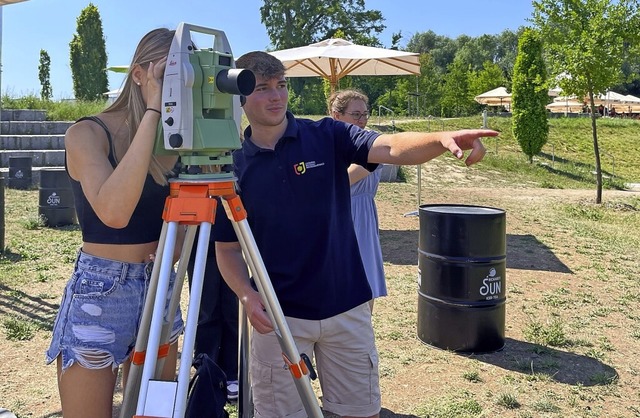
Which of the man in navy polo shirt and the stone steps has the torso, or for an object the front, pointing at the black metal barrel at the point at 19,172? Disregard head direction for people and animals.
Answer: the stone steps

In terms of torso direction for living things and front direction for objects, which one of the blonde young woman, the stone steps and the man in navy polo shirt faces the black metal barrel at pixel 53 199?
the stone steps

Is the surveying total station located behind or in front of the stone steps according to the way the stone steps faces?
in front

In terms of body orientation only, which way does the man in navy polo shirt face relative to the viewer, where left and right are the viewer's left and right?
facing the viewer

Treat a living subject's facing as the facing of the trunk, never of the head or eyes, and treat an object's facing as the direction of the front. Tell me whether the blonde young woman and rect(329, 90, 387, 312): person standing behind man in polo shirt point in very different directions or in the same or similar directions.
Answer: same or similar directions

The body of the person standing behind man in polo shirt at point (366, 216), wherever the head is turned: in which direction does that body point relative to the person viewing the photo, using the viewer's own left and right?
facing the viewer and to the right of the viewer

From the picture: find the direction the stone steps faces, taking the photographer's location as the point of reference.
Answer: facing the viewer

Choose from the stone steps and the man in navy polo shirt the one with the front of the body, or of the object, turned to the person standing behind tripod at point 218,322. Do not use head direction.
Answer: the stone steps

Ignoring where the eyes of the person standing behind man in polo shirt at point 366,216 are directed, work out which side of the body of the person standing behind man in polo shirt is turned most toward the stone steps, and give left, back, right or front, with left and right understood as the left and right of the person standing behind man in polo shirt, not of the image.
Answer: back

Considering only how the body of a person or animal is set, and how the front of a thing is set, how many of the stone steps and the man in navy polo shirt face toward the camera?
2

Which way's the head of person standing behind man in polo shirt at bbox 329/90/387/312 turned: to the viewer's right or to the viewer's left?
to the viewer's right

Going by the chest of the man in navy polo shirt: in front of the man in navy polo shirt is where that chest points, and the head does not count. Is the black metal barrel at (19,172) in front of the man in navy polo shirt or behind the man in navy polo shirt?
behind

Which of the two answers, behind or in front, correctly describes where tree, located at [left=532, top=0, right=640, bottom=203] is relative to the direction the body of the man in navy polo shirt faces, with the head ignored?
behind
